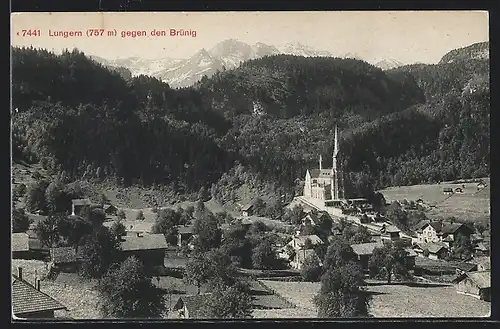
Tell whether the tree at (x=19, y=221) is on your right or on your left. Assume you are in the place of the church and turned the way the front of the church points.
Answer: on your right

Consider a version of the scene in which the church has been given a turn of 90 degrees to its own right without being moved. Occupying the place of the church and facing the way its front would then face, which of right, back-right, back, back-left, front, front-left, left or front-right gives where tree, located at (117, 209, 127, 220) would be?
front-right

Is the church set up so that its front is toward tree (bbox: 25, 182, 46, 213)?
no

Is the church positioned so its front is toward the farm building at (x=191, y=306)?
no

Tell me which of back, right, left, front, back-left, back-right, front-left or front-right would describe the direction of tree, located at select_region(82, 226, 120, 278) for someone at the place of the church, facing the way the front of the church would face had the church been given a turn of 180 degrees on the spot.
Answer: front-left

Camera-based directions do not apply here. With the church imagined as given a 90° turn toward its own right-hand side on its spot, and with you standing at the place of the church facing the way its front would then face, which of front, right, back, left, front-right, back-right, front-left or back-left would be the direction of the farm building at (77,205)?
front-right

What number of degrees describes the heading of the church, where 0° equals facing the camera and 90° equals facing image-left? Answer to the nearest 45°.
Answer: approximately 315°

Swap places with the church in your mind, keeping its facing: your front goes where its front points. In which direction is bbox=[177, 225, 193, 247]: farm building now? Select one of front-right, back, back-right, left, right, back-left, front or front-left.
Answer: back-right

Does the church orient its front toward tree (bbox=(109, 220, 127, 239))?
no
